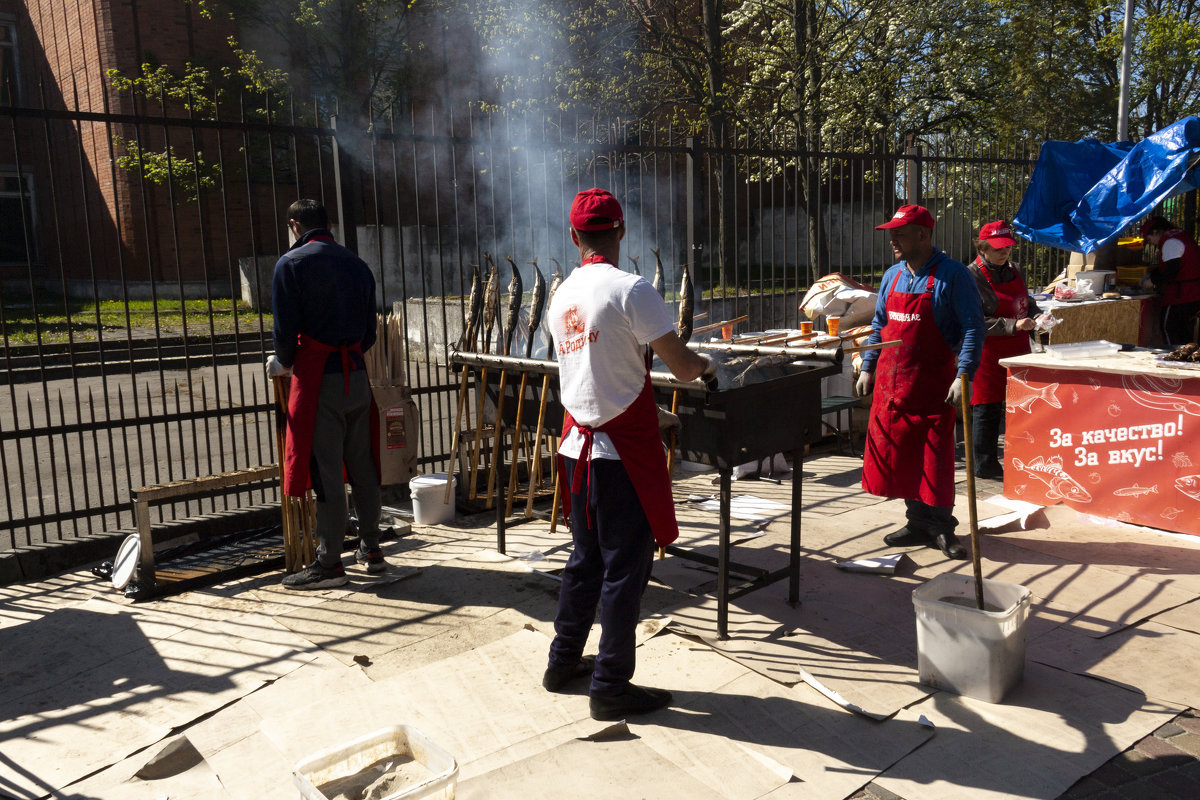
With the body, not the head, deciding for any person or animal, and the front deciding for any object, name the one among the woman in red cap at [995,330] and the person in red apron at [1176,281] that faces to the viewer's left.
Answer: the person in red apron

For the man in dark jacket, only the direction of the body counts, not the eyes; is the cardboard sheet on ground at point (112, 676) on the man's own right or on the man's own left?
on the man's own left

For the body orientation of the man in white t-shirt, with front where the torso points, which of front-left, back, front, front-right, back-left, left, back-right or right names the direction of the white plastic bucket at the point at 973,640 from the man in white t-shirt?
front-right

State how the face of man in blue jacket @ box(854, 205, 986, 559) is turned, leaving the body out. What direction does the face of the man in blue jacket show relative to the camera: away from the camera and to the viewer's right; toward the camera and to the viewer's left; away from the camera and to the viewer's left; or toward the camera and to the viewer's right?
toward the camera and to the viewer's left

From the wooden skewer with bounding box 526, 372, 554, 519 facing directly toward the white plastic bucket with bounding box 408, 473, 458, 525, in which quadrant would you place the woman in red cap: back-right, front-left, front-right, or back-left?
back-right

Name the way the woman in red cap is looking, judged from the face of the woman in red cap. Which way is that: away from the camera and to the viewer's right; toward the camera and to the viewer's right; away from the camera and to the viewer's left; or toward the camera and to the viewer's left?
toward the camera and to the viewer's right

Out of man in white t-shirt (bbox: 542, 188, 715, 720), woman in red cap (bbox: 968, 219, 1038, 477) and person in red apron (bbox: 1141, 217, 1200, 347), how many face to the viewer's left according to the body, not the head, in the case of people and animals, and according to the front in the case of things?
1

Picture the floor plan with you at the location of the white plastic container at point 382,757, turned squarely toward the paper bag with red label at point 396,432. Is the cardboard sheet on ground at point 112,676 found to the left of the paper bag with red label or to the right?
left

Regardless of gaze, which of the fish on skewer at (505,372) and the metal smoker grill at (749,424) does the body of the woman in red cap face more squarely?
the metal smoker grill

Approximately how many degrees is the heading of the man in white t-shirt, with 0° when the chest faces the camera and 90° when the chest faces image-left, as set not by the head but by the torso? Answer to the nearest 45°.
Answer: approximately 225°

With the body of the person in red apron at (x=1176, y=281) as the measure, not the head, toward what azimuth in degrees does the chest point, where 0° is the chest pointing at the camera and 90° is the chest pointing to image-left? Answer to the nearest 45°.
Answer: approximately 90°

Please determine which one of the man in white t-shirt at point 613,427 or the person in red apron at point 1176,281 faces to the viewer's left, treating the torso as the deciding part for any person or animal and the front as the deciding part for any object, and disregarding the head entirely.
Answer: the person in red apron

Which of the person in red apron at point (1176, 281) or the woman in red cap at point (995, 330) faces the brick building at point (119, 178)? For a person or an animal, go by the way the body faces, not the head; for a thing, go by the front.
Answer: the person in red apron

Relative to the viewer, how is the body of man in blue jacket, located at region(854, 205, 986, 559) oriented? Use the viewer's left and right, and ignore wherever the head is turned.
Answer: facing the viewer and to the left of the viewer

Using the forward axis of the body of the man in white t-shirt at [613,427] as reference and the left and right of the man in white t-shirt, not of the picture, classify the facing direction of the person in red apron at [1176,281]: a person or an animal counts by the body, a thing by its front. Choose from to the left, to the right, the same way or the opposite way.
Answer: to the left

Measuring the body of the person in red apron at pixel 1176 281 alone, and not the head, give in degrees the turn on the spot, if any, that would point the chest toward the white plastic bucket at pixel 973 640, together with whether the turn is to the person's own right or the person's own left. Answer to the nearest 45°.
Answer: approximately 90° to the person's own left

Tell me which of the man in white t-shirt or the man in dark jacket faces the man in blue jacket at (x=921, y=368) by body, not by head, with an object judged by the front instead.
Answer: the man in white t-shirt

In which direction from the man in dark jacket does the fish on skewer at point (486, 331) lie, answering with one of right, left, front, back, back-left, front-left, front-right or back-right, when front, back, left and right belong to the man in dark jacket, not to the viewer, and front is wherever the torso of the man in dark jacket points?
right

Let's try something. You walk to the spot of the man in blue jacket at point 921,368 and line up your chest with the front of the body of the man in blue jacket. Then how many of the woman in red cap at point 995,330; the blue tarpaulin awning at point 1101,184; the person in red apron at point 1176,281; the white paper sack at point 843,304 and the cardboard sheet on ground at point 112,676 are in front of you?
1
